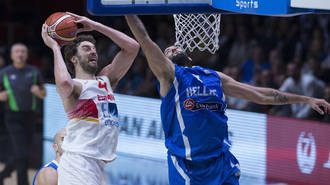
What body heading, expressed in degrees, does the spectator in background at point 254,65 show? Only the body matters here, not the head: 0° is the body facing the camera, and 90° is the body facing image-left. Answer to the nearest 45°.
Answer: approximately 0°

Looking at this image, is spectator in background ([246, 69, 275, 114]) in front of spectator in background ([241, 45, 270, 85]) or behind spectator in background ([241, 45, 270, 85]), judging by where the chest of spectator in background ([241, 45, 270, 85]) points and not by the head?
in front

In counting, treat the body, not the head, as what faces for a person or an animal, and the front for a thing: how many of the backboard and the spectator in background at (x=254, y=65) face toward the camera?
2

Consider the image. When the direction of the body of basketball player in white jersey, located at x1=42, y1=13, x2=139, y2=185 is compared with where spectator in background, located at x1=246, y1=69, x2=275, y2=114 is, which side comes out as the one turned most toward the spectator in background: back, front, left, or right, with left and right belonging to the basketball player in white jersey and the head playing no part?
left

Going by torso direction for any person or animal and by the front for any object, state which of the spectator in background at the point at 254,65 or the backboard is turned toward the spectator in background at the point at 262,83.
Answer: the spectator in background at the point at 254,65

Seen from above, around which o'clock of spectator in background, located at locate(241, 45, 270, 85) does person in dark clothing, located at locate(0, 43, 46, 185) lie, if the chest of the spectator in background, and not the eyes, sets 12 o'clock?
The person in dark clothing is roughly at 2 o'clock from the spectator in background.

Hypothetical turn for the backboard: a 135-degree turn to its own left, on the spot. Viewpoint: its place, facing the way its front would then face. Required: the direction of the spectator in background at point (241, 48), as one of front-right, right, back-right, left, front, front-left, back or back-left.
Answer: front-left

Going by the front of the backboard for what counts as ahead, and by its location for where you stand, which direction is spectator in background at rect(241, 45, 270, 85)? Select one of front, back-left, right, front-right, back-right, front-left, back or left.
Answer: back

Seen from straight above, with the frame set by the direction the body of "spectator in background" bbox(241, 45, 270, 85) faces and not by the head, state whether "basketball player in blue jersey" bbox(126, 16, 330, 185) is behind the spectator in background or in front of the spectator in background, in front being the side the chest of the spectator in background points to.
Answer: in front

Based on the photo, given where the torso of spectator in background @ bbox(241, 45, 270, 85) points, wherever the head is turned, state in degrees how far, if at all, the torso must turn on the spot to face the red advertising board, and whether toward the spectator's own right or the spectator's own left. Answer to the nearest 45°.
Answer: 0° — they already face it
